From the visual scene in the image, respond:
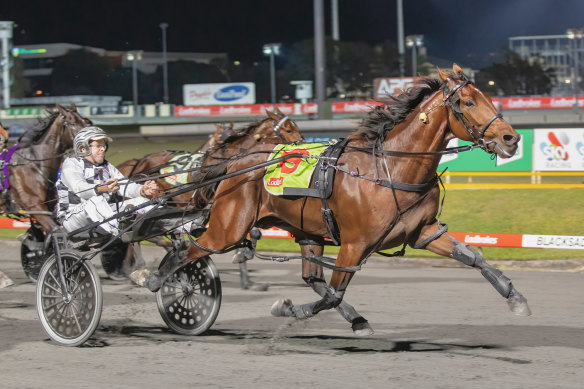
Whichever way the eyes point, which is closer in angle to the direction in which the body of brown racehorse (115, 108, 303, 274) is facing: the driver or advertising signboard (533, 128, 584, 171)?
the advertising signboard

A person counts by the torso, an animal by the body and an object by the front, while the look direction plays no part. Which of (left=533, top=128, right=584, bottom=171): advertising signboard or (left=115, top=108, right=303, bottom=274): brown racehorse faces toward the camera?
the advertising signboard

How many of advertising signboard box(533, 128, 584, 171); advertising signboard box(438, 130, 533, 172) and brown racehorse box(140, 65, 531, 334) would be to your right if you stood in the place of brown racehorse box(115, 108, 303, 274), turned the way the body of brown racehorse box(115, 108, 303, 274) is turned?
1

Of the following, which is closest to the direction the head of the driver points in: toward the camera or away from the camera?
toward the camera

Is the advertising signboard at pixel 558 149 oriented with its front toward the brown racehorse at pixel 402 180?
yes

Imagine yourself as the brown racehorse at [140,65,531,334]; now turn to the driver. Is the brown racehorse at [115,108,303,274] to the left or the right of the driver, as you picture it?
right

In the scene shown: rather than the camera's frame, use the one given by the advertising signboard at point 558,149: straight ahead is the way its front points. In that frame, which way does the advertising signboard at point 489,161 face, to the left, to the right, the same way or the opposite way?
the same way

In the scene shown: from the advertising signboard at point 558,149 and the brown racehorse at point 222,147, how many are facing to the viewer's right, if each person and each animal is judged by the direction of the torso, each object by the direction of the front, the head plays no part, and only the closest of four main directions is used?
1

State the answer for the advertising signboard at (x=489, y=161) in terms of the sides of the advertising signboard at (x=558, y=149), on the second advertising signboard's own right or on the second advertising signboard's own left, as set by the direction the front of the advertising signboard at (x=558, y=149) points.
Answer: on the second advertising signboard's own right

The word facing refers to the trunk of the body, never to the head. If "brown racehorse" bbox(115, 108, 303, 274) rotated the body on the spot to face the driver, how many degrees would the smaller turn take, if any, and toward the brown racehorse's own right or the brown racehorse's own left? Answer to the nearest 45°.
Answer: approximately 90° to the brown racehorse's own right

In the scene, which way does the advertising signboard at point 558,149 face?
toward the camera

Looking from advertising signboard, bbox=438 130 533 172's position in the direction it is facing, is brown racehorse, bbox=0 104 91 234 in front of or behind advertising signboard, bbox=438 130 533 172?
in front

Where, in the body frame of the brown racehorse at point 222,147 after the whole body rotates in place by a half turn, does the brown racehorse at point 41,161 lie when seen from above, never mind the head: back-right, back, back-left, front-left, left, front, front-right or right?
front

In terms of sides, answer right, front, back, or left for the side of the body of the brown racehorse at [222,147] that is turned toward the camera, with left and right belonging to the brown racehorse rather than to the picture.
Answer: right

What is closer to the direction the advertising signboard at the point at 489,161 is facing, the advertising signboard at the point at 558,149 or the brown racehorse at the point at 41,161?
the brown racehorse

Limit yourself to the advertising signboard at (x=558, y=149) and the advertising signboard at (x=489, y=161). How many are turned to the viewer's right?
0

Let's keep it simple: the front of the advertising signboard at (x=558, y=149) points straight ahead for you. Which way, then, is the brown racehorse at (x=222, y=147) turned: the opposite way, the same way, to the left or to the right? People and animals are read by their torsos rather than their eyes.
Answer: to the left

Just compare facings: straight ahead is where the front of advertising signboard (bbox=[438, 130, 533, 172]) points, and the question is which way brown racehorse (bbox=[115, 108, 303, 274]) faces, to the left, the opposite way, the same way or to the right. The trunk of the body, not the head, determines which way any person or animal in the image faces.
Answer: to the left
